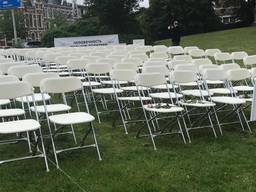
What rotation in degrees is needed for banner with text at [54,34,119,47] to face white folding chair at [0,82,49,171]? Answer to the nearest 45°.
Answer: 0° — it already faces it

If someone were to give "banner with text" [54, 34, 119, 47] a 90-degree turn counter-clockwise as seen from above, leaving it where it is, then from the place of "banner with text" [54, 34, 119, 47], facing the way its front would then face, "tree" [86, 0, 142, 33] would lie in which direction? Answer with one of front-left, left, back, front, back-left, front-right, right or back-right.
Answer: left

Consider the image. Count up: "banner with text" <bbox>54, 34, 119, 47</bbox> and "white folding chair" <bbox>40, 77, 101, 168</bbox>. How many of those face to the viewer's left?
0

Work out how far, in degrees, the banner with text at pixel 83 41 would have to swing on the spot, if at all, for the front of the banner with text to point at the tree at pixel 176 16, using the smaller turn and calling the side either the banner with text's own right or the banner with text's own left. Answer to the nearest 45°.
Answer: approximately 135° to the banner with text's own left

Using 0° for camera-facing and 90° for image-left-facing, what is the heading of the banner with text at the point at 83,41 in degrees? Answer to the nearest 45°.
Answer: approximately 0°

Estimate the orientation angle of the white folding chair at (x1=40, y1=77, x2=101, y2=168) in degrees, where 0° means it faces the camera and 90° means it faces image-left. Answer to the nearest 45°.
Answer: approximately 315°

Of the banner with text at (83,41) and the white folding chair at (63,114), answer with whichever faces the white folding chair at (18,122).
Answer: the banner with text

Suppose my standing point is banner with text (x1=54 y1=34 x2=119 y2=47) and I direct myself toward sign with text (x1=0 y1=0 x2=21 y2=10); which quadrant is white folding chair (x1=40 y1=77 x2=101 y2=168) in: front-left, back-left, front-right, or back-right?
back-left

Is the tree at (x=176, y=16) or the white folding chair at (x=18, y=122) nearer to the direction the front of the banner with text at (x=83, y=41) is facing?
the white folding chair

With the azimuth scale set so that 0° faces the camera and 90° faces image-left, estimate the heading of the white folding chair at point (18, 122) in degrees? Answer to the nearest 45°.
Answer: approximately 315°

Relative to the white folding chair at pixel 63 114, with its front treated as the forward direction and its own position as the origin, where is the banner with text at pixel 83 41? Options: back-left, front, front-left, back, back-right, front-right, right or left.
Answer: back-left
